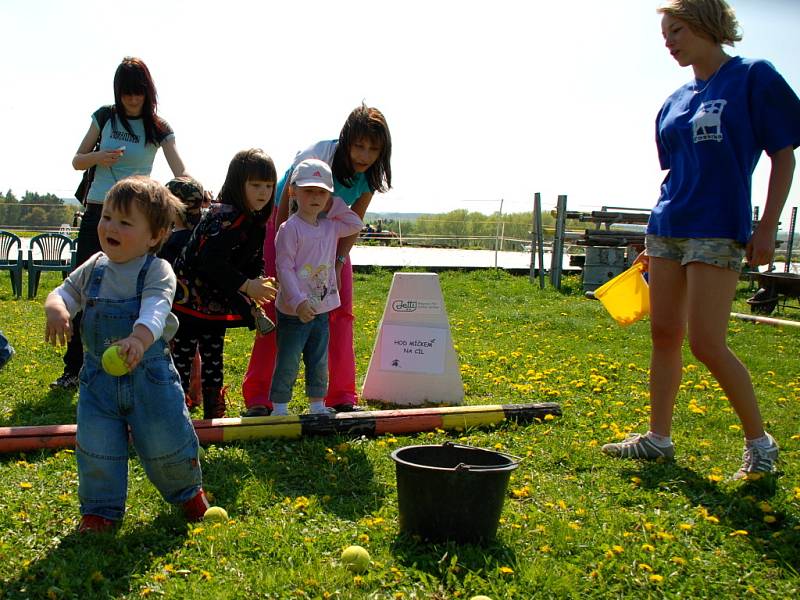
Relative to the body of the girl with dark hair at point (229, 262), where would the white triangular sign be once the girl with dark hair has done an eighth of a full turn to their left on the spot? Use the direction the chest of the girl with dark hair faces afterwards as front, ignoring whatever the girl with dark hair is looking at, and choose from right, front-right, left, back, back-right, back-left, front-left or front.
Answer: front-left

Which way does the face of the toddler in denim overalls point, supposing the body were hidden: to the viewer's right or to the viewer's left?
to the viewer's left

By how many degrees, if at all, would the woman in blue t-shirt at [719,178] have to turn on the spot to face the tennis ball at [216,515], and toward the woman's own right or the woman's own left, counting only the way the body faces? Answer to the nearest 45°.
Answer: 0° — they already face it

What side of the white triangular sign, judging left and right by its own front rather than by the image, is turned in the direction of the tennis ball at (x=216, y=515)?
front

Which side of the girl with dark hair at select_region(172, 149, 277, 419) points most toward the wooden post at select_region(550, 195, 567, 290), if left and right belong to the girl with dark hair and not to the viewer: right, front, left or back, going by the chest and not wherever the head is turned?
left

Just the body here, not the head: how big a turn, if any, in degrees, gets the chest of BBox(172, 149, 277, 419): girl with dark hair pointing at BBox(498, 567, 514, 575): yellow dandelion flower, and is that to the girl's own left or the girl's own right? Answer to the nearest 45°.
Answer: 0° — they already face it

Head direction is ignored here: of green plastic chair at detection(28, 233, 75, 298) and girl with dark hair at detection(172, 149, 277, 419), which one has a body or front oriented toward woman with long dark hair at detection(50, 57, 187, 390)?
the green plastic chair

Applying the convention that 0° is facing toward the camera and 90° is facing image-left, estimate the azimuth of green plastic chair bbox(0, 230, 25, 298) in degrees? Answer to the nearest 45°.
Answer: approximately 0°

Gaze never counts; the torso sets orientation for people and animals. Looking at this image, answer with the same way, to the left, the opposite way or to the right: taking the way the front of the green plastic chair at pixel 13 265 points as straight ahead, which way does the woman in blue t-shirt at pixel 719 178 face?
to the right

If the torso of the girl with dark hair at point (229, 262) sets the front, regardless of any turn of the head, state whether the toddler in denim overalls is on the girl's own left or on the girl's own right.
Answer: on the girl's own right

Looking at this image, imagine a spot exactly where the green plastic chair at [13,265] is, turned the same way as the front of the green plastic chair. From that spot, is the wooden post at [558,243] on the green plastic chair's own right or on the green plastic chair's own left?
on the green plastic chair's own left

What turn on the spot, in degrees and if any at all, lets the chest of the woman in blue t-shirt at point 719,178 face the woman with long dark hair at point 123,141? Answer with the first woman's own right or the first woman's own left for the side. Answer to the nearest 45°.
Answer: approximately 45° to the first woman's own right

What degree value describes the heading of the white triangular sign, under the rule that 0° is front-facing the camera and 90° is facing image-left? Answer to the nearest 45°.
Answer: approximately 0°

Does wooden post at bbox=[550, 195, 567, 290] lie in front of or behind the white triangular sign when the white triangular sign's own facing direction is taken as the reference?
behind
